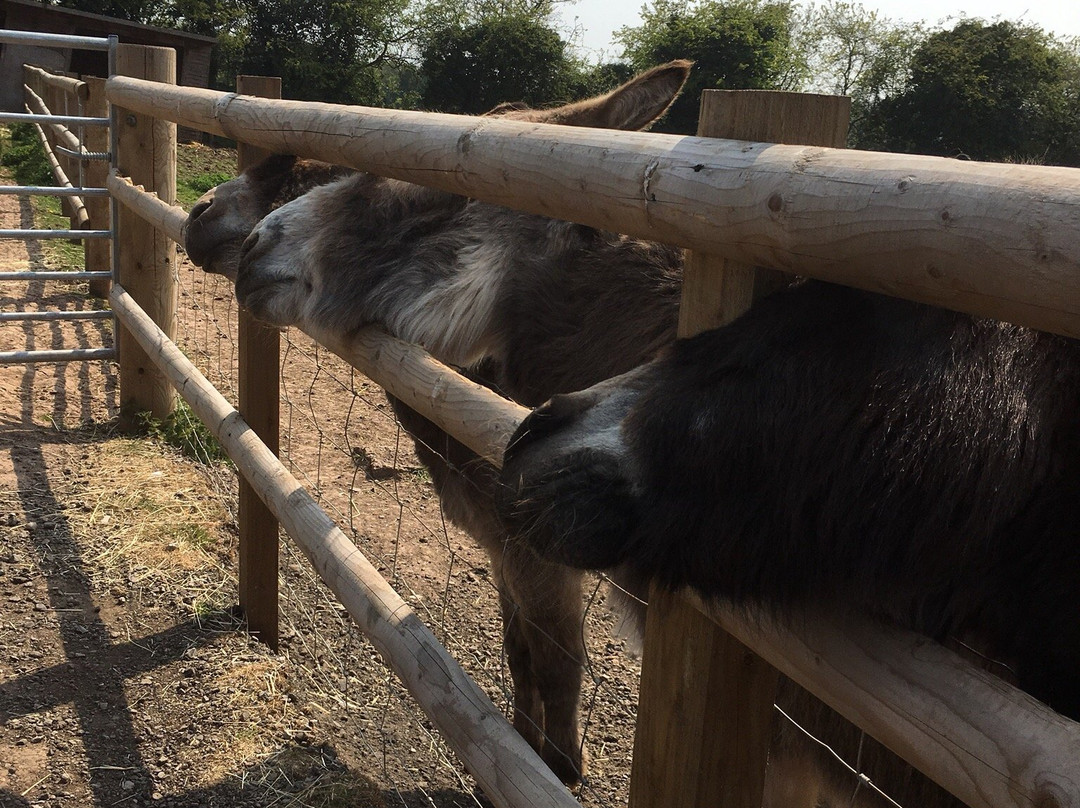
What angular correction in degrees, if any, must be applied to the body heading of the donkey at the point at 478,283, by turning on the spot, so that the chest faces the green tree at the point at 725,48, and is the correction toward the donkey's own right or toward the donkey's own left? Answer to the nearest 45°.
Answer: approximately 90° to the donkey's own right

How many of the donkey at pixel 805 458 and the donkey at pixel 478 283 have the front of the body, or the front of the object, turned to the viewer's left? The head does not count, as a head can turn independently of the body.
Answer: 2

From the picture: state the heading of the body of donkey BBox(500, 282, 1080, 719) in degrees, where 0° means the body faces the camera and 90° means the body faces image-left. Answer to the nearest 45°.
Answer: approximately 90°

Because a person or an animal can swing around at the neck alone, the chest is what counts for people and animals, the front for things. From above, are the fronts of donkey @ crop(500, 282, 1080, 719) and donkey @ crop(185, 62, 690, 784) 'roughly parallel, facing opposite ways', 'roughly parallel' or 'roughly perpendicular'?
roughly parallel

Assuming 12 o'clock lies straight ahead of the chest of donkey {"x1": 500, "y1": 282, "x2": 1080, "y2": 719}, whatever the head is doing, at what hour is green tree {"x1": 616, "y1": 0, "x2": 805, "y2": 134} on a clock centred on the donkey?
The green tree is roughly at 3 o'clock from the donkey.

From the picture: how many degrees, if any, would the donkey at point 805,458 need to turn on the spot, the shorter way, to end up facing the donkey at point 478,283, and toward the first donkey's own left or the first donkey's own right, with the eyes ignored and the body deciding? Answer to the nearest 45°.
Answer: approximately 45° to the first donkey's own right

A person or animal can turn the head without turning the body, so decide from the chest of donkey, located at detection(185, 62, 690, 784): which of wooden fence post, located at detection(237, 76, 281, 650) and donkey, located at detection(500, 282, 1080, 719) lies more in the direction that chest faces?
the wooden fence post

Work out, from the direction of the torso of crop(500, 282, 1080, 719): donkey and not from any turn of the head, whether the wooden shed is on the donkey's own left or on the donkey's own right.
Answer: on the donkey's own right

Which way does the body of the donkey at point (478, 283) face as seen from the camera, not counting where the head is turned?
to the viewer's left

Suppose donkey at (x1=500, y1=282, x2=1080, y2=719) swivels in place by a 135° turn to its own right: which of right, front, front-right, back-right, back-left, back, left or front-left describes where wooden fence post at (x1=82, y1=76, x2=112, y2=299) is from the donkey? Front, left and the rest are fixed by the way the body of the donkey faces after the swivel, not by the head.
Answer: left
